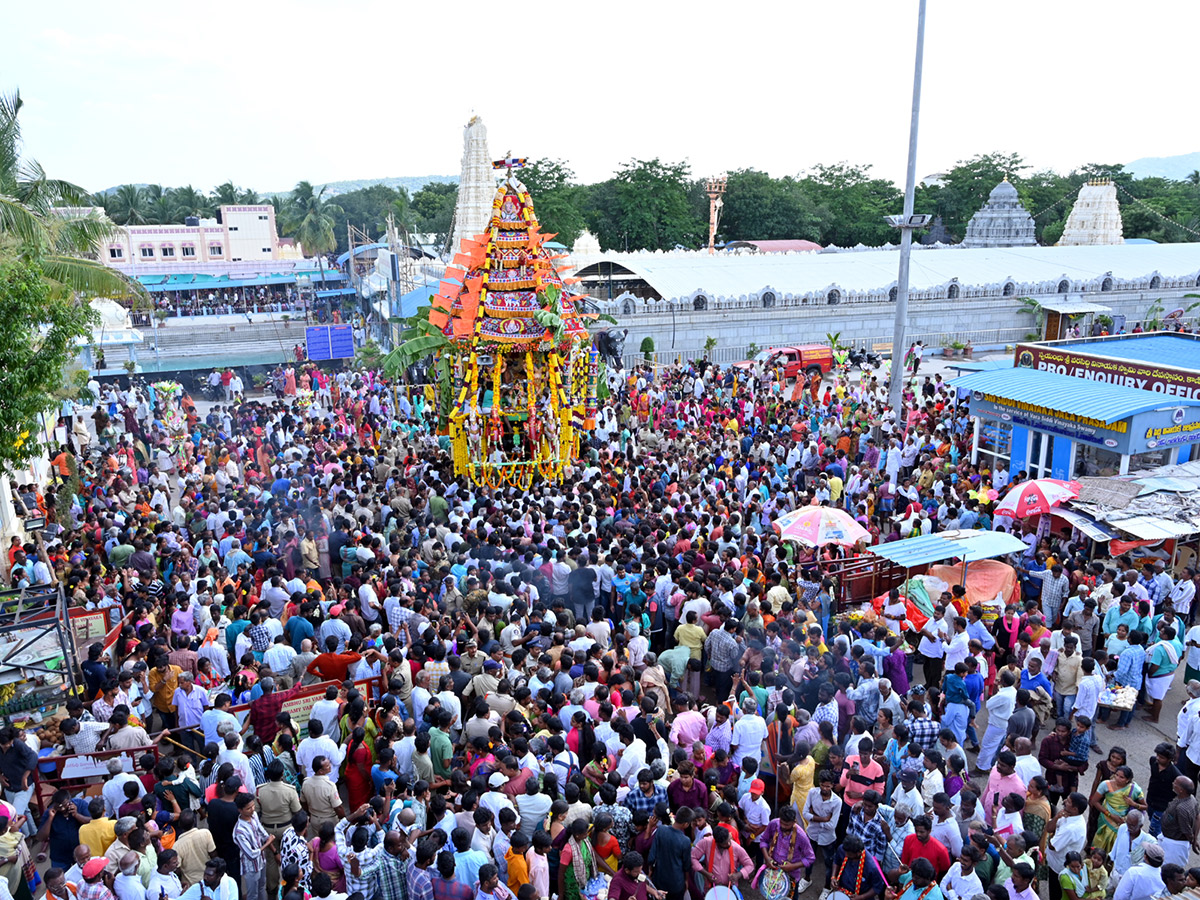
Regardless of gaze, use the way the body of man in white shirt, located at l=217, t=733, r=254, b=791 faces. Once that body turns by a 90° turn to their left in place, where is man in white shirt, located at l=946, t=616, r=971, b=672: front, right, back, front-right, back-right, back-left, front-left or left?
back

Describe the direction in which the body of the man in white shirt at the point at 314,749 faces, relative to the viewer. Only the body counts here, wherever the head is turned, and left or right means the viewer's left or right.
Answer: facing away from the viewer

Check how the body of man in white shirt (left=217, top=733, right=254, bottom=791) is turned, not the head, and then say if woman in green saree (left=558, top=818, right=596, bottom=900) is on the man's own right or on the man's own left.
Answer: on the man's own right

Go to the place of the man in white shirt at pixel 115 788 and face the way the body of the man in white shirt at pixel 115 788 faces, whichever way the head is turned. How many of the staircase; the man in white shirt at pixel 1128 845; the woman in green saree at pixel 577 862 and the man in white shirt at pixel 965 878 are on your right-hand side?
3

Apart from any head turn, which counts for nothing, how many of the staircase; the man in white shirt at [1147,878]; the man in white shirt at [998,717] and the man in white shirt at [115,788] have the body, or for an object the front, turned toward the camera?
1

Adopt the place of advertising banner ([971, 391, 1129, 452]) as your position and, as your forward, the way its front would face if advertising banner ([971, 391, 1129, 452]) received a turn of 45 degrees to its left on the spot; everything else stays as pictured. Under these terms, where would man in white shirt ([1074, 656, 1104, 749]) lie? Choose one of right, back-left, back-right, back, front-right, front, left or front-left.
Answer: front

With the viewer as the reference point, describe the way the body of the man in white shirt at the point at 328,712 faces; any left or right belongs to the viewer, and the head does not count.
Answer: facing away from the viewer

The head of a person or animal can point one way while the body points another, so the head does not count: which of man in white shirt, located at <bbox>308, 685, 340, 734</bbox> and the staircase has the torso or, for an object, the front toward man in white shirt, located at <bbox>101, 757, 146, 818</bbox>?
the staircase

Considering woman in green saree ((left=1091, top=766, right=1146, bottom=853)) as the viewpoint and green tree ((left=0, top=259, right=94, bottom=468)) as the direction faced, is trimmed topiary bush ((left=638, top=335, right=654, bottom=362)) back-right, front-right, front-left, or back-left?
front-right

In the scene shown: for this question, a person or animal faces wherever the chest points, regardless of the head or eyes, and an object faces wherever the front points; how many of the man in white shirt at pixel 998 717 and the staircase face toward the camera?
1

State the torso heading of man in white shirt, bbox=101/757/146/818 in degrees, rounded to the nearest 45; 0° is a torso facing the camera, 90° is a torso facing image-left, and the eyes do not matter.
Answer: approximately 225°

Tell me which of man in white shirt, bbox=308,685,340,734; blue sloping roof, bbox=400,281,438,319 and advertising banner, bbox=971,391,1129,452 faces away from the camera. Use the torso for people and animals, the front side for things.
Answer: the man in white shirt

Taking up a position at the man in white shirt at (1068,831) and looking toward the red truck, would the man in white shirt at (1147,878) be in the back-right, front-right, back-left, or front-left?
back-right

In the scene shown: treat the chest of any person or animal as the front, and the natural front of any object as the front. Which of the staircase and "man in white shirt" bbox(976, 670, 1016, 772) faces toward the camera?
the staircase

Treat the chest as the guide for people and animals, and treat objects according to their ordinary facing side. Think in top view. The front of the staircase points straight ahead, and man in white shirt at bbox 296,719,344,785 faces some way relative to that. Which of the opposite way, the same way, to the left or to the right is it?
the opposite way

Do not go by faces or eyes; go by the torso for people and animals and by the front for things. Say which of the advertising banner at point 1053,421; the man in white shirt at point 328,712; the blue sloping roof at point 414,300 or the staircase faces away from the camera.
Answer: the man in white shirt

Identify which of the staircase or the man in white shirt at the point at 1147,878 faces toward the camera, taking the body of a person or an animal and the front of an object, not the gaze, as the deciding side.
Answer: the staircase
